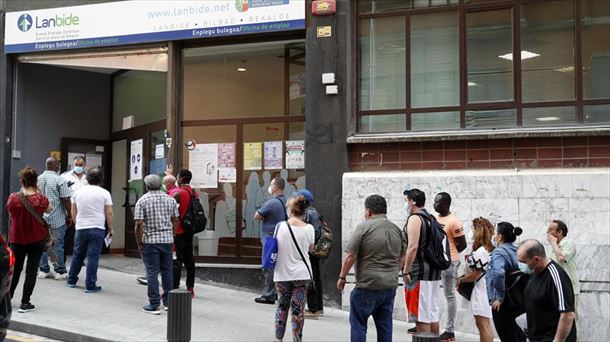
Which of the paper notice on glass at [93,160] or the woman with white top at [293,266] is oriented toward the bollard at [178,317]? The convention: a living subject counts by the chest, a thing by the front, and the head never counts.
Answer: the paper notice on glass

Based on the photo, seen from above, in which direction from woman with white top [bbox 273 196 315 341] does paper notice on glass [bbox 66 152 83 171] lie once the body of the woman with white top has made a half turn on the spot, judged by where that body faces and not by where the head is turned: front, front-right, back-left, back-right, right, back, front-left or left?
back-right

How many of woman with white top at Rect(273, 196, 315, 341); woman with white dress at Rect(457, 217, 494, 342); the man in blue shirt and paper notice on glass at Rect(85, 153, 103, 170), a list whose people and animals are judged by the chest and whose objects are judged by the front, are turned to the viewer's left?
2

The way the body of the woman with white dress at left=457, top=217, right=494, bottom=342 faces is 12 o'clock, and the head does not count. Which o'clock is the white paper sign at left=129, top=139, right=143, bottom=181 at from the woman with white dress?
The white paper sign is roughly at 1 o'clock from the woman with white dress.

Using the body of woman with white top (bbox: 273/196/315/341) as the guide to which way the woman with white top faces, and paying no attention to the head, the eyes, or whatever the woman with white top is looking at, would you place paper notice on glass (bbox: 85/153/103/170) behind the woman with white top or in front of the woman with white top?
in front

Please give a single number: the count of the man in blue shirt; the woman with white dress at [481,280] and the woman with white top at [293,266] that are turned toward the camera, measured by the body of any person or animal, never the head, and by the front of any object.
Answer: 0

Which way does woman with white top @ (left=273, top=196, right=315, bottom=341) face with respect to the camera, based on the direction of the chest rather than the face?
away from the camera

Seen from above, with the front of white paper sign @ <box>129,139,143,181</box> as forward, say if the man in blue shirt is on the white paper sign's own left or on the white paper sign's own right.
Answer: on the white paper sign's own left

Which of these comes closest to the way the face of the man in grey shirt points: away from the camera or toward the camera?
away from the camera

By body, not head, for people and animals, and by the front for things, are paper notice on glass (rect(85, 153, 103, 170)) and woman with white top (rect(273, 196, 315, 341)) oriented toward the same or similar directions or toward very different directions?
very different directions

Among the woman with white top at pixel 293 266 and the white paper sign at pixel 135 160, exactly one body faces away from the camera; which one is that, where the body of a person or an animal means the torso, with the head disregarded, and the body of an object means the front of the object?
the woman with white top

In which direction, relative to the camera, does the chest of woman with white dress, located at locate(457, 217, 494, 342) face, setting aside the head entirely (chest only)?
to the viewer's left

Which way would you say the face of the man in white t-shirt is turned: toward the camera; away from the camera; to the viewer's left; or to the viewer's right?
away from the camera

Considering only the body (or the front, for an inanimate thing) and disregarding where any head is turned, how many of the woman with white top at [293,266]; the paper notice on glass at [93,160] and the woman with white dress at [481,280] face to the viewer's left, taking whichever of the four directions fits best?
1

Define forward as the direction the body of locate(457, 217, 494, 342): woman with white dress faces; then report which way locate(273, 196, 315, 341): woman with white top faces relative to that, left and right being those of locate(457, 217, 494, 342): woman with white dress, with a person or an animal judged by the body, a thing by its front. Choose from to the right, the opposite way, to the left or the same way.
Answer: to the right

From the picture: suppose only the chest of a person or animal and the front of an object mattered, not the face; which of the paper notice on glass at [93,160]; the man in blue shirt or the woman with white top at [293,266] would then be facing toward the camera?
the paper notice on glass

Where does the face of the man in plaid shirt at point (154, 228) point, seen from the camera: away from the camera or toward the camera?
away from the camera

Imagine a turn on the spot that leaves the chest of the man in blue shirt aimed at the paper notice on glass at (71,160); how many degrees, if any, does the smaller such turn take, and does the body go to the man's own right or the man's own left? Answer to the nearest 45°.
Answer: approximately 45° to the man's own right

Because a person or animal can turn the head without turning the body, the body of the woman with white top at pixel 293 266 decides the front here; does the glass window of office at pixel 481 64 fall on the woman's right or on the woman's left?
on the woman's right

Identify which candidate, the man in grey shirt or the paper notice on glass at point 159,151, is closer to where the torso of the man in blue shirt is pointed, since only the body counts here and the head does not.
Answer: the paper notice on glass
